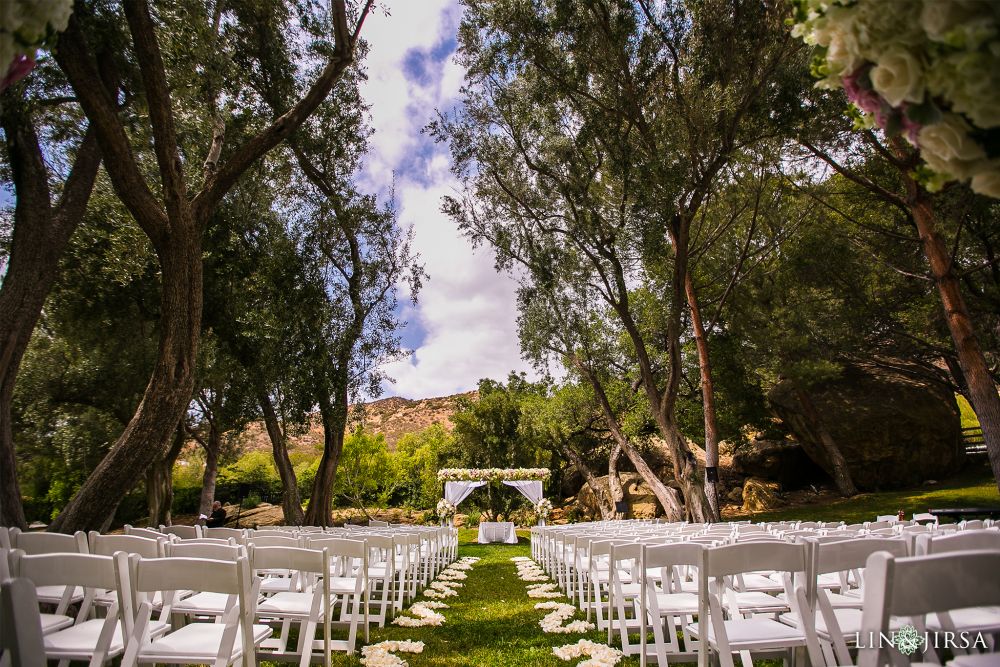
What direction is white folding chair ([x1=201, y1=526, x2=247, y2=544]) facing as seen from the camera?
away from the camera

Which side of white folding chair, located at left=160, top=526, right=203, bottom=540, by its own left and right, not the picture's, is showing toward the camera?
back

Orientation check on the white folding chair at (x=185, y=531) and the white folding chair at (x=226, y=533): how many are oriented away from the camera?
2

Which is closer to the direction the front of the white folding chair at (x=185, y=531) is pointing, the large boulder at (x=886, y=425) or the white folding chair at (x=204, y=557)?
the large boulder

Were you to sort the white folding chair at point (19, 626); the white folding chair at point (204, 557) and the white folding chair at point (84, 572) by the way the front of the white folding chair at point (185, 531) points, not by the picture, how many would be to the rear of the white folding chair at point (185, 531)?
3
